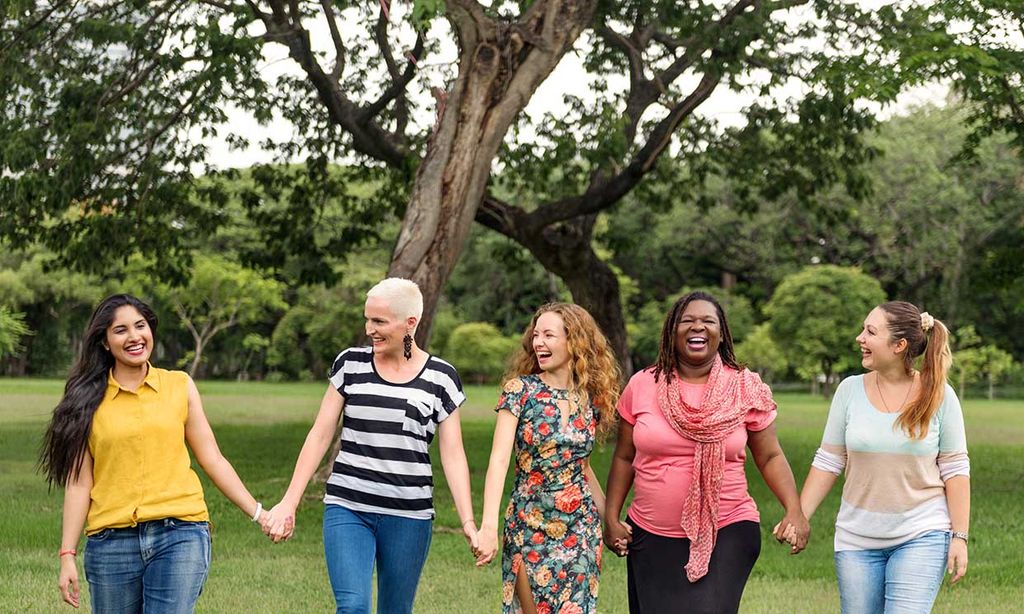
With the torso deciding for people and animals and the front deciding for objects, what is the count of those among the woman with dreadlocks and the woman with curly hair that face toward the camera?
2

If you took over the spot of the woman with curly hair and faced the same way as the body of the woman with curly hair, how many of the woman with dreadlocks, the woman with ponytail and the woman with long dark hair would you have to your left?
2

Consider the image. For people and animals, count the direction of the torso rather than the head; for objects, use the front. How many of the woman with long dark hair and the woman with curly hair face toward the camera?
2

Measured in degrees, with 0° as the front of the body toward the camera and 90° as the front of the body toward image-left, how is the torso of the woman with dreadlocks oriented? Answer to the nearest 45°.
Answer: approximately 0°

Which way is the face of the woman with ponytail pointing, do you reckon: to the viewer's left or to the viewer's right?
to the viewer's left

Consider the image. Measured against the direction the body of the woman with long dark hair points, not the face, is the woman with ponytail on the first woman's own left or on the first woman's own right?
on the first woman's own left

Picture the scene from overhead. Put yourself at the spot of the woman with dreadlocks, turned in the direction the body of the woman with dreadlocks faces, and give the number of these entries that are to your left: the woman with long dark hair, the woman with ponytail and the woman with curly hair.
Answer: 1

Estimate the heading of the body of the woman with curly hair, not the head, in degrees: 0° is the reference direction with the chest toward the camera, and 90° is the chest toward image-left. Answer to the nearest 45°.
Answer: approximately 0°

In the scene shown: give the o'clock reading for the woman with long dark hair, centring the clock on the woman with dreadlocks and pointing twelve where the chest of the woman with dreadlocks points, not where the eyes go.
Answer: The woman with long dark hair is roughly at 2 o'clock from the woman with dreadlocks.

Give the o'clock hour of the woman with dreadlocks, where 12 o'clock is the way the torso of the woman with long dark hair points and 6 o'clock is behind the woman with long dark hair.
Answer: The woman with dreadlocks is roughly at 9 o'clock from the woman with long dark hair.

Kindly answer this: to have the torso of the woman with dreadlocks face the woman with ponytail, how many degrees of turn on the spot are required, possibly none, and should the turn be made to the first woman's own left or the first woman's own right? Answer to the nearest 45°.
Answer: approximately 90° to the first woman's own left

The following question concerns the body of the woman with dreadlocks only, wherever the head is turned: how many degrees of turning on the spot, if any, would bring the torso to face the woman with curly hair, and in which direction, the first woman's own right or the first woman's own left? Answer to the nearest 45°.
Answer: approximately 90° to the first woman's own right

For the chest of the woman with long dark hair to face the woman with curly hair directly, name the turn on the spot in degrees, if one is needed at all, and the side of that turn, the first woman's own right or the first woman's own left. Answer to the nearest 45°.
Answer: approximately 90° to the first woman's own left
